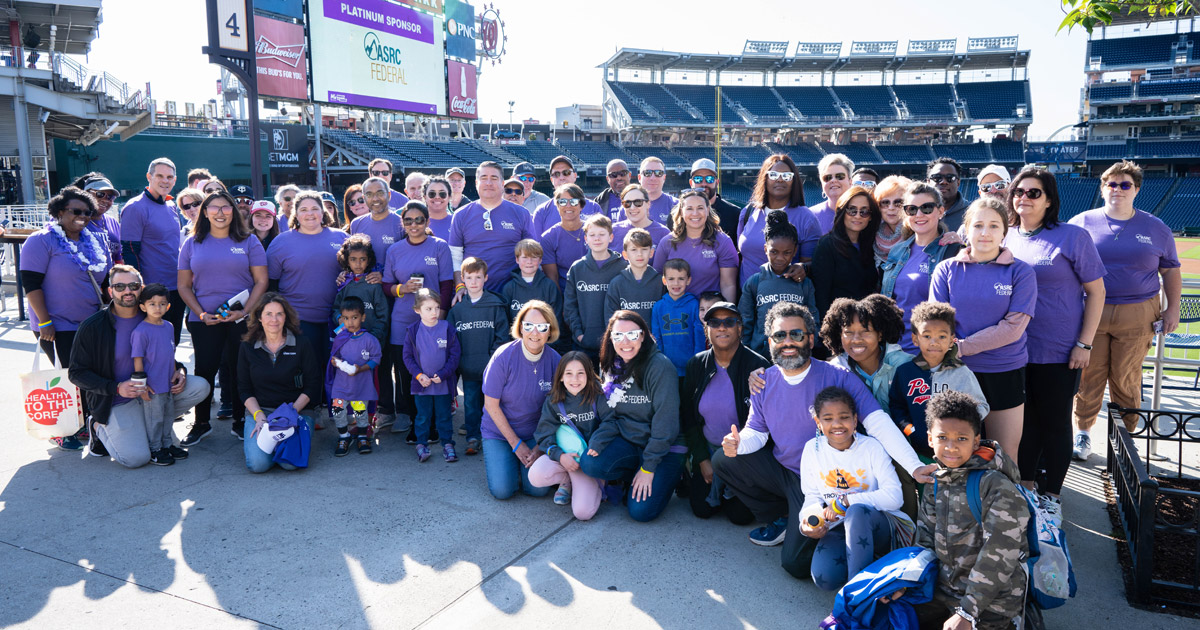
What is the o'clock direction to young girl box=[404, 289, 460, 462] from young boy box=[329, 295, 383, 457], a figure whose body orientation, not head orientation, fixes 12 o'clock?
The young girl is roughly at 10 o'clock from the young boy.

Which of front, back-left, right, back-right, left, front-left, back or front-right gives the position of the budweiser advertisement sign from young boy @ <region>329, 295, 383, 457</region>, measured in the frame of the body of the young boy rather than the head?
back

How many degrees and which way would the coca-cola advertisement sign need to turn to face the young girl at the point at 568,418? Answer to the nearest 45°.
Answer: approximately 45° to its right

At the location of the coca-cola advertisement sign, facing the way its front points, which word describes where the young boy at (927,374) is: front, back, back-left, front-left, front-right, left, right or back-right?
front-right

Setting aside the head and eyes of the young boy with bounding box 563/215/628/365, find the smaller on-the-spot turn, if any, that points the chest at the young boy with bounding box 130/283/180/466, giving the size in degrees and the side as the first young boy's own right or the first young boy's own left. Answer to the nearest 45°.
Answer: approximately 90° to the first young boy's own right

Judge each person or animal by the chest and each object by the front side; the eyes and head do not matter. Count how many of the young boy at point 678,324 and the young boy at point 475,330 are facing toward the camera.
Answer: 2

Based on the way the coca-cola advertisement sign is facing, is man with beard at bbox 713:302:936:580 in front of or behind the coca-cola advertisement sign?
in front

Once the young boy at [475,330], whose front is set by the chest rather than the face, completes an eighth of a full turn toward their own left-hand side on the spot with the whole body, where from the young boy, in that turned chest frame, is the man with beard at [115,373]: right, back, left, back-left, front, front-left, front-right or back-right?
back-right

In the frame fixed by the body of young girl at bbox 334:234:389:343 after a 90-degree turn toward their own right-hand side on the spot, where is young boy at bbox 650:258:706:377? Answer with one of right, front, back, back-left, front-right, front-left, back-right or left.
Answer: back-left

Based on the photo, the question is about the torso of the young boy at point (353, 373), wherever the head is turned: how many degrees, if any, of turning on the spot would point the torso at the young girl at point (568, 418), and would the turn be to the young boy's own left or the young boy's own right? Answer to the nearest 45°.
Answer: approximately 45° to the young boy's own left
